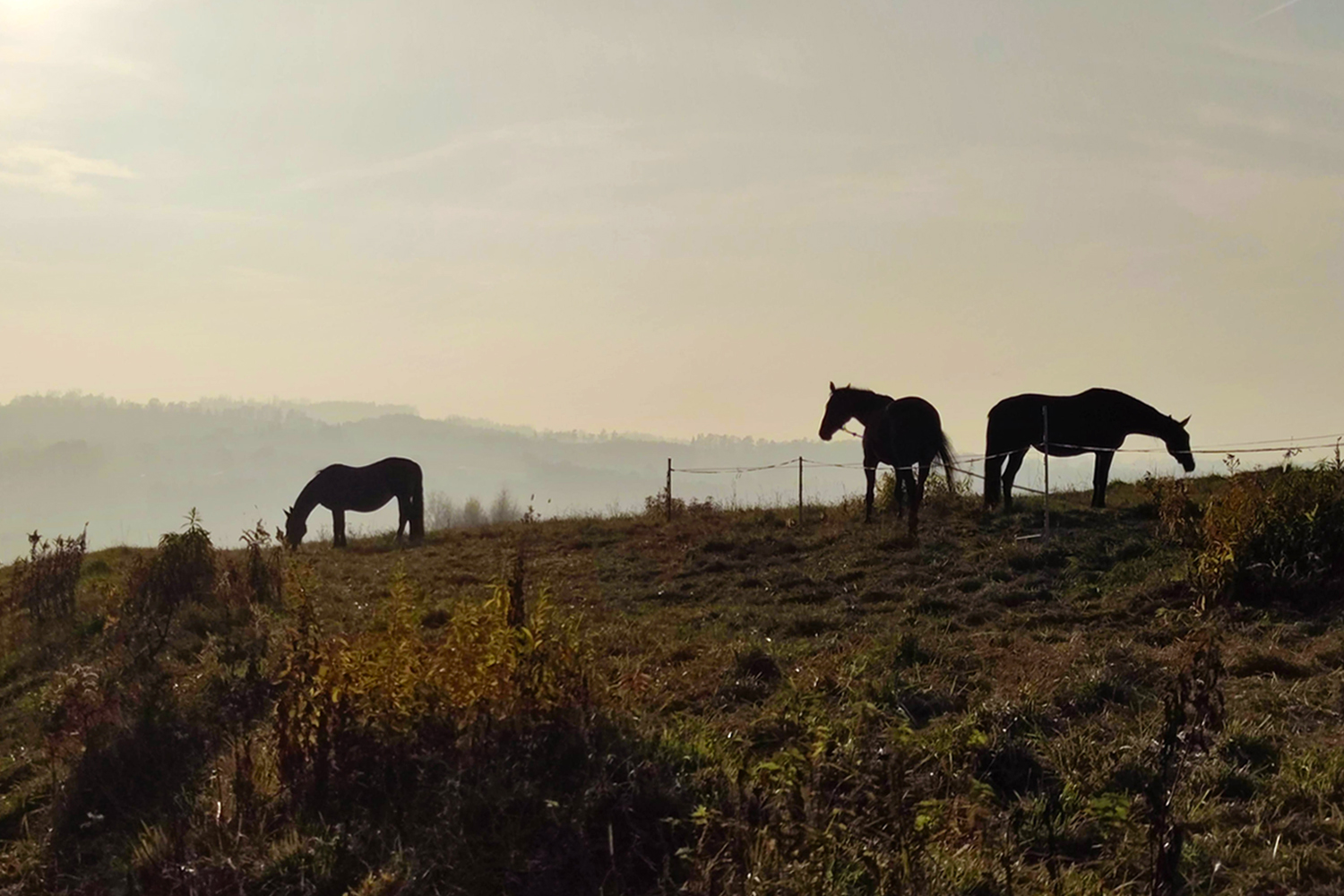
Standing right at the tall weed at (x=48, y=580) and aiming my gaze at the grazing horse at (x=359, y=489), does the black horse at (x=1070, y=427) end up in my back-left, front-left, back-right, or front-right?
front-right

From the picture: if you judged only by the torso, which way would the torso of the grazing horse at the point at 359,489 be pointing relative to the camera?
to the viewer's left

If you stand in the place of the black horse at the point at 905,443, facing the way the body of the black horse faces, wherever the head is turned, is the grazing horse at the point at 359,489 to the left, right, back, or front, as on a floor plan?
front

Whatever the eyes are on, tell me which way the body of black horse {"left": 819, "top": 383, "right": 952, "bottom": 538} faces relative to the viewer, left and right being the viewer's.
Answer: facing away from the viewer and to the left of the viewer

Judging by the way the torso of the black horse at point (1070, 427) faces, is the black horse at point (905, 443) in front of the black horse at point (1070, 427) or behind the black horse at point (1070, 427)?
behind

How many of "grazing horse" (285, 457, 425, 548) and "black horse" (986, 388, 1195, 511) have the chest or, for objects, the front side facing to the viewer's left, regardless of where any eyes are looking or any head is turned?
1

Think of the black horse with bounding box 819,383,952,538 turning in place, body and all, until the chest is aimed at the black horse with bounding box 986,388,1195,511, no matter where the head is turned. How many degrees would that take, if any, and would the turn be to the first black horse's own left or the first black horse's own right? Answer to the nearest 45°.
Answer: approximately 135° to the first black horse's own right

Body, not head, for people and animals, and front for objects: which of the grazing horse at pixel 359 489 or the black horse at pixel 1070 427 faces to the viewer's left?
the grazing horse

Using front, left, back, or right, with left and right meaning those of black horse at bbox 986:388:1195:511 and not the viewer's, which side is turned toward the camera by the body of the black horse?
right

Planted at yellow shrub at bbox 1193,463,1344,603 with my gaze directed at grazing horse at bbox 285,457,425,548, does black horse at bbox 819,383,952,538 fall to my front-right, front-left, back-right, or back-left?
front-right

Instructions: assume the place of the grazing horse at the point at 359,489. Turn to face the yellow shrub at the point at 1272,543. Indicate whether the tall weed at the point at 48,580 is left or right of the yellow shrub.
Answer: right
